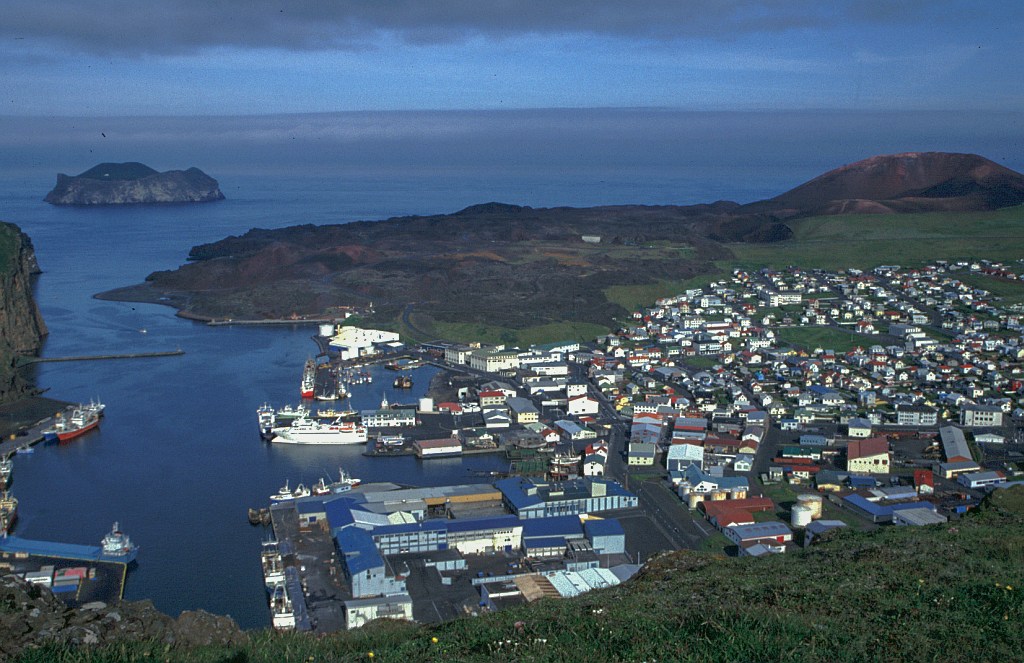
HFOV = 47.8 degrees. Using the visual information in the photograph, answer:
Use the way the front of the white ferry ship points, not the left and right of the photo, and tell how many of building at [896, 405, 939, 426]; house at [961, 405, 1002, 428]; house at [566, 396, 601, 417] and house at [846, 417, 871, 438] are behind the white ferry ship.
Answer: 4

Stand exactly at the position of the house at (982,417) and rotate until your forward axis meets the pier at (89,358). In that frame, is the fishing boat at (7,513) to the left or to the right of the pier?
left

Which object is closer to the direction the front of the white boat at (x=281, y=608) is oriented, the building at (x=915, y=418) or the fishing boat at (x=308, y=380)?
the fishing boat

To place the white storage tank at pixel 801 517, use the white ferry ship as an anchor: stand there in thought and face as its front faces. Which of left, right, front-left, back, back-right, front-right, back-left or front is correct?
back-left

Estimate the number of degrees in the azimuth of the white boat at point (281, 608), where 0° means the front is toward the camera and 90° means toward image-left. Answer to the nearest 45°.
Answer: approximately 180°

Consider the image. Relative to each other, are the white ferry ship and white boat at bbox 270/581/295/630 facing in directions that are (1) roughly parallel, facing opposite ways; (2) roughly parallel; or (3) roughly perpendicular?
roughly perpendicular

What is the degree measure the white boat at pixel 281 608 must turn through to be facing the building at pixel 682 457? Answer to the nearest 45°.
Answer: approximately 45° to its right

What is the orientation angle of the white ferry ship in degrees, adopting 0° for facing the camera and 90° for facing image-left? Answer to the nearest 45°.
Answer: approximately 90°

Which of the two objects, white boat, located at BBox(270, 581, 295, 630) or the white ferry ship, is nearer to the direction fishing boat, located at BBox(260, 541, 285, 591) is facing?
the white ferry ship

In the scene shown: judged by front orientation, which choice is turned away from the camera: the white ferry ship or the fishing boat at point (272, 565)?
the fishing boat

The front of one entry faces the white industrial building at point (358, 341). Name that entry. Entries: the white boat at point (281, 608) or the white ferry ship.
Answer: the white boat

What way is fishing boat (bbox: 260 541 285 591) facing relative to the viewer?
away from the camera

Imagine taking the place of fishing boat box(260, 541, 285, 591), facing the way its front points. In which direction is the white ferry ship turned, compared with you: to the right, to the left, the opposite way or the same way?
to the left

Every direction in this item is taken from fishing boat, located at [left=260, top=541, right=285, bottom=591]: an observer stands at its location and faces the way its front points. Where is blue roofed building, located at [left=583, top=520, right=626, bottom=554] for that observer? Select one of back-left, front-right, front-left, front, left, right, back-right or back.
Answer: right

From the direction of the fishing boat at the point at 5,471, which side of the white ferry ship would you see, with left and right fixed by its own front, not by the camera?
front

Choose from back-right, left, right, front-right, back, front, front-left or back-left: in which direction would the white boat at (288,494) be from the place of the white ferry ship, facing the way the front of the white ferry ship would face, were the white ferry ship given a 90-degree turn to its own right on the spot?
back

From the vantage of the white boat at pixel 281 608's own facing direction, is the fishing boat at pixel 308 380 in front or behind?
in front
